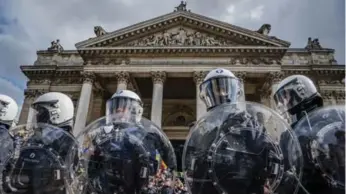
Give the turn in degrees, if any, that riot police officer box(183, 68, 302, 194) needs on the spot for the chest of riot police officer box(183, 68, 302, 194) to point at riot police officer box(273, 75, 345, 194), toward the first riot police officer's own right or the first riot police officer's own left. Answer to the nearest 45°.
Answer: approximately 135° to the first riot police officer's own left

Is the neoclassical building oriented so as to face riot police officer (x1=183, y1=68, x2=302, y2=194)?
yes

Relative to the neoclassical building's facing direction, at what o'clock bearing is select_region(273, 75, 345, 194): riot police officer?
The riot police officer is roughly at 12 o'clock from the neoclassical building.

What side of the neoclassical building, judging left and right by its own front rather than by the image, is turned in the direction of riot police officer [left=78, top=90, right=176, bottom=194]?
front

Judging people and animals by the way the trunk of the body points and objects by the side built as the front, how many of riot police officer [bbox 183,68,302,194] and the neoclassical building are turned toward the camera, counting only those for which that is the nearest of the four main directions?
2

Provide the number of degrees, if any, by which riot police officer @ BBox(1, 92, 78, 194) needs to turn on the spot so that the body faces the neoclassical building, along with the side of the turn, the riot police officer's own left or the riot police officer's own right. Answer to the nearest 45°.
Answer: approximately 180°

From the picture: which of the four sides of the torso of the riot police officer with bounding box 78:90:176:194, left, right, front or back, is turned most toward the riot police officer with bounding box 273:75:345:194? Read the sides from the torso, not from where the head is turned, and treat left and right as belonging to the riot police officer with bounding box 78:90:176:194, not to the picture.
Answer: left

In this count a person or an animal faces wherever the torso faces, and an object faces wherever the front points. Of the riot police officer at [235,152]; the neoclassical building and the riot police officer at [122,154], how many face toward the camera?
3

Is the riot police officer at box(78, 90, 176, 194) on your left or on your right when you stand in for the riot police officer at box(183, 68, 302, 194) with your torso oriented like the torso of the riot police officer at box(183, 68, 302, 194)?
on your right

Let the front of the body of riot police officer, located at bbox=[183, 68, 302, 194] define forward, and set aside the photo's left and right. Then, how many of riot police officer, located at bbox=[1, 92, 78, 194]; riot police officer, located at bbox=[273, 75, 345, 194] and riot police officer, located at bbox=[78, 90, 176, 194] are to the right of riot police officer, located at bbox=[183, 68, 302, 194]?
2

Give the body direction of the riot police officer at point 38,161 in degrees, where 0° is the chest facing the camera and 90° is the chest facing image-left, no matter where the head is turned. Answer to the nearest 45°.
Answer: approximately 45°

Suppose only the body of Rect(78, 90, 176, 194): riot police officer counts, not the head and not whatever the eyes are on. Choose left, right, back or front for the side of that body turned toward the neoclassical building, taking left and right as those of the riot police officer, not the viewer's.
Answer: back

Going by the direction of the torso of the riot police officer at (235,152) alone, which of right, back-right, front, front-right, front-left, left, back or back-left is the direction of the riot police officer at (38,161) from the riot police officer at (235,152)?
right

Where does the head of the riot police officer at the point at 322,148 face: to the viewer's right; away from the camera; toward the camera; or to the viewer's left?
to the viewer's left
